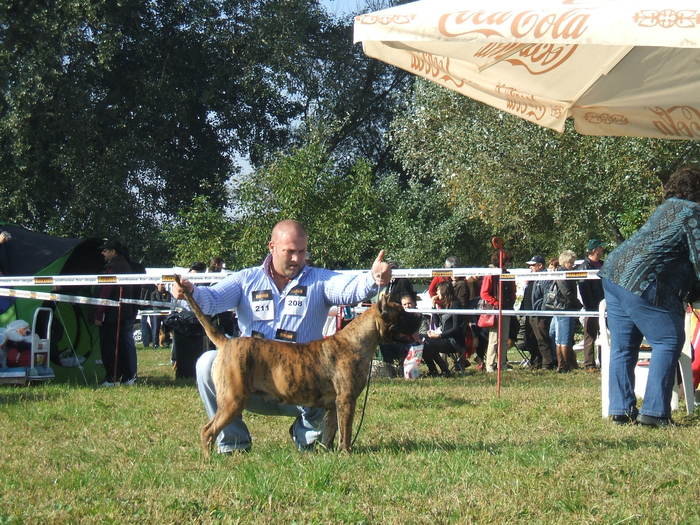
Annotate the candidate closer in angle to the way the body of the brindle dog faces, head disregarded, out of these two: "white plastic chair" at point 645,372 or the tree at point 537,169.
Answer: the white plastic chair

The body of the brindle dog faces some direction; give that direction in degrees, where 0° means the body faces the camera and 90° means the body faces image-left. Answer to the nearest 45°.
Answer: approximately 270°

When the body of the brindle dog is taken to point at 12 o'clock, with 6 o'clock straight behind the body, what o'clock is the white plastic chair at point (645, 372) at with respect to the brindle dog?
The white plastic chair is roughly at 11 o'clock from the brindle dog.

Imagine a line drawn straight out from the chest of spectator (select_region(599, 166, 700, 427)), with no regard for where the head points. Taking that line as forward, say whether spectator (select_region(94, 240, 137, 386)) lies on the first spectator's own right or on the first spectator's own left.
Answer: on the first spectator's own left

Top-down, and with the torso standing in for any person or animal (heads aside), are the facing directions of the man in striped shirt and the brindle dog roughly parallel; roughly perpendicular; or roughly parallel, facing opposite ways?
roughly perpendicular

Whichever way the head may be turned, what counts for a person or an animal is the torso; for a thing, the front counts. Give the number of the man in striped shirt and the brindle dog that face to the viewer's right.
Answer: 1

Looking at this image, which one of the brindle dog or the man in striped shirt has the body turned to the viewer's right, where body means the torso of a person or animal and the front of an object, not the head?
the brindle dog

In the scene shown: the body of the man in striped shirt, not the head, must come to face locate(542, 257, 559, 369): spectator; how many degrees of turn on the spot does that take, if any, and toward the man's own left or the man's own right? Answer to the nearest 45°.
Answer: approximately 135° to the man's own left

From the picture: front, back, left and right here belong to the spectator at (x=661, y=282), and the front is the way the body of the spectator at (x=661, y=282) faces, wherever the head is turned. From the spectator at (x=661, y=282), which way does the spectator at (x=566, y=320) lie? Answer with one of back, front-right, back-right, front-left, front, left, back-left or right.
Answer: front-left
